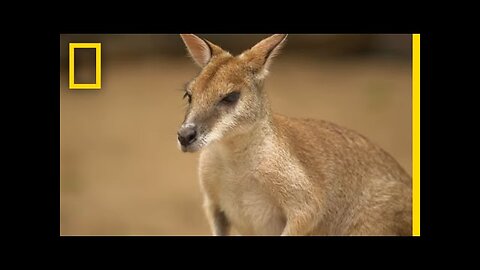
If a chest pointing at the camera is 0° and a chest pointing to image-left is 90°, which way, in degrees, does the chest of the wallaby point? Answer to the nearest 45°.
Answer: approximately 45°
